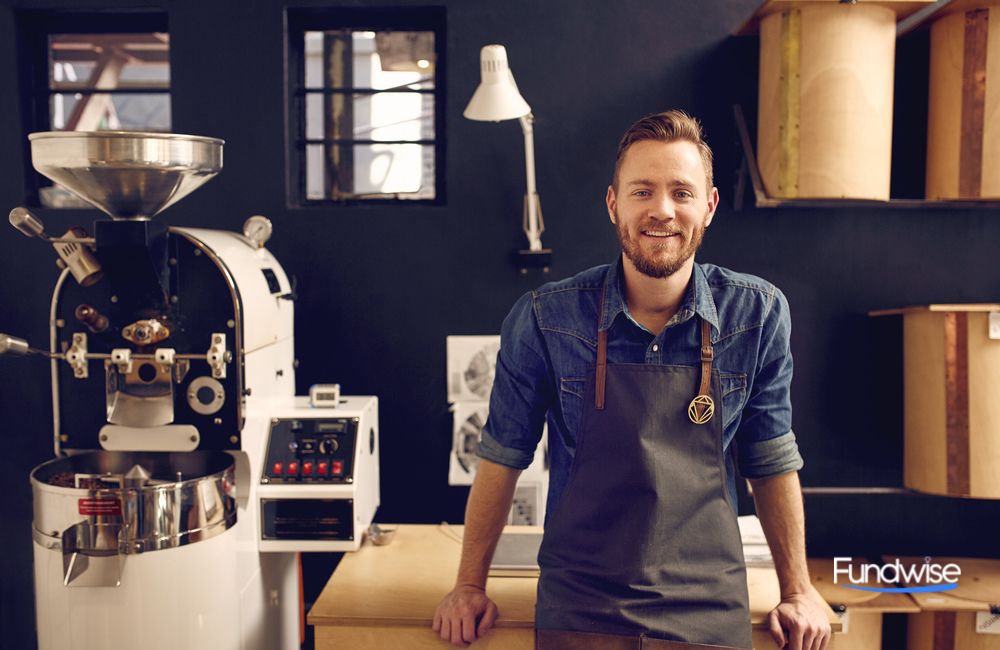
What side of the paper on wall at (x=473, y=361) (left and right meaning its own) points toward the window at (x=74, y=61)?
right

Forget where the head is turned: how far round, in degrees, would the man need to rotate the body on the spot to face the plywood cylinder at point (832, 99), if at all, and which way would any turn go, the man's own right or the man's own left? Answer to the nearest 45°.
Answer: approximately 135° to the man's own left

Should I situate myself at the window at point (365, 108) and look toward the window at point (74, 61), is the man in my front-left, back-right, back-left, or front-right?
back-left

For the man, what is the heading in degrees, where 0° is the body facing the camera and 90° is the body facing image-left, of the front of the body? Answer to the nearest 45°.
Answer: approximately 0°

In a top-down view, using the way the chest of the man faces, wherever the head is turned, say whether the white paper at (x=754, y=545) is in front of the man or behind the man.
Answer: behind

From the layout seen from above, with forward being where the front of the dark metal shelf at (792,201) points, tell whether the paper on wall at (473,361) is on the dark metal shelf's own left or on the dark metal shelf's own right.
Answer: on the dark metal shelf's own right

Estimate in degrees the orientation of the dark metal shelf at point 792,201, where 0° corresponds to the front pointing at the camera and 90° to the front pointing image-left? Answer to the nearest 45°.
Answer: approximately 0°
